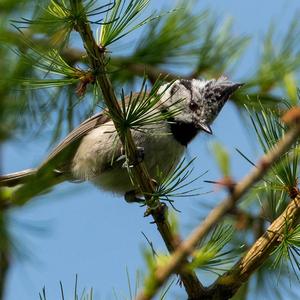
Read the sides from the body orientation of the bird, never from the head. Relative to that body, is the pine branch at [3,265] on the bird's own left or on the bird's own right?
on the bird's own right

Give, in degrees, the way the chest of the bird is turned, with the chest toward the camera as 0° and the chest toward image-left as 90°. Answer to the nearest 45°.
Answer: approximately 270°
